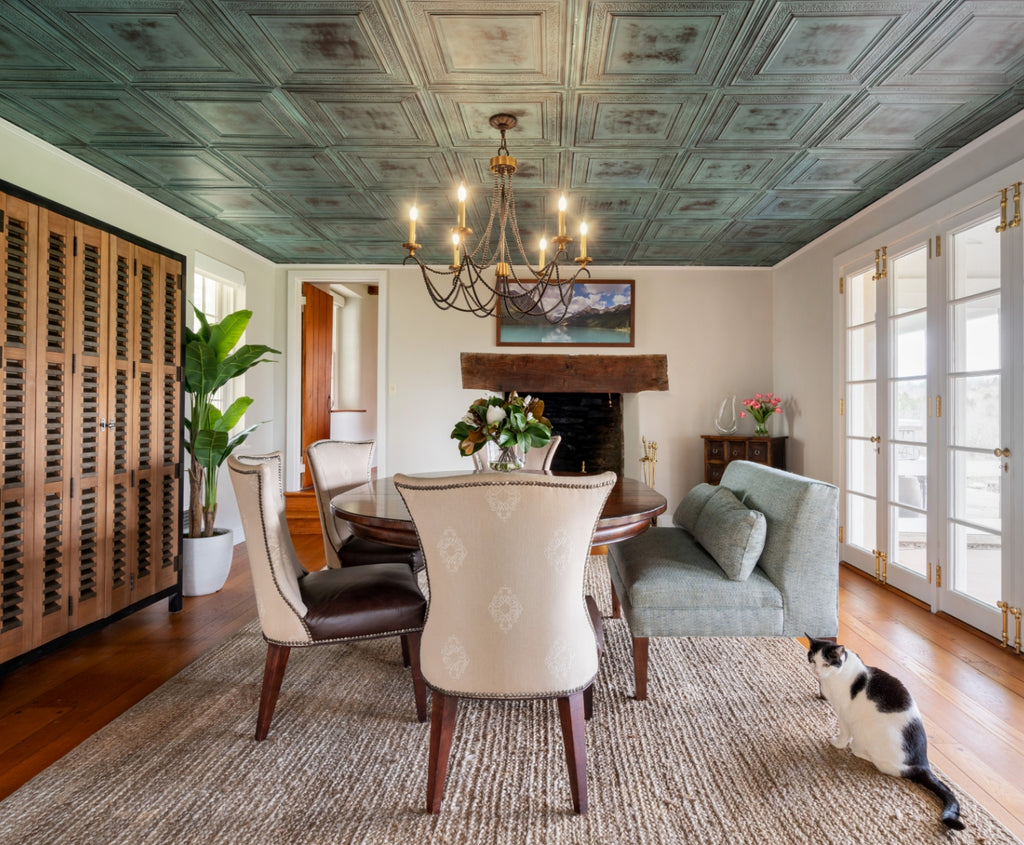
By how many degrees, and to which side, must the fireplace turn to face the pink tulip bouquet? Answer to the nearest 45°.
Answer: approximately 90° to its left

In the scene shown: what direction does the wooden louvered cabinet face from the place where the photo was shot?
facing the viewer and to the right of the viewer

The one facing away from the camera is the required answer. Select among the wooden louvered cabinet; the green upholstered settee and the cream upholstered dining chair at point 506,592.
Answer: the cream upholstered dining chair

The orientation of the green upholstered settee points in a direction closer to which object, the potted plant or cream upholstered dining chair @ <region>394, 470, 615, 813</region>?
the potted plant

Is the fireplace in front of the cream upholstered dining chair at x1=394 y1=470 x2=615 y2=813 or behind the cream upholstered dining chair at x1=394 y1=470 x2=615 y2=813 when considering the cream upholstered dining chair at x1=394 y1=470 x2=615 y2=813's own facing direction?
in front

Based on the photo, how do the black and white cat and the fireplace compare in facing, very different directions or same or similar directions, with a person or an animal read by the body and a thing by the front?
very different directions

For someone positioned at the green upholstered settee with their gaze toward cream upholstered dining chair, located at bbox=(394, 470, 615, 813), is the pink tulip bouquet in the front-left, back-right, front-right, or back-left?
back-right

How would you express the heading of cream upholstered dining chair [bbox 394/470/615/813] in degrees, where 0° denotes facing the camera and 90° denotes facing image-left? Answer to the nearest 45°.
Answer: approximately 180°

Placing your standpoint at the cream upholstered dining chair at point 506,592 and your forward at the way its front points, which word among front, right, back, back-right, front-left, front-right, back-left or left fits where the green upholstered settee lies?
front-right

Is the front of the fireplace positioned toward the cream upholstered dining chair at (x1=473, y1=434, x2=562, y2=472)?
yes

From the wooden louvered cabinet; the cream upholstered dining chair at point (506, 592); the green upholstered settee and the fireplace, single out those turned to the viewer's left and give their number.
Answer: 1

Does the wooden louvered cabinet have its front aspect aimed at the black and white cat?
yes

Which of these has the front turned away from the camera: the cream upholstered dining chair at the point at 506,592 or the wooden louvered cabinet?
the cream upholstered dining chair

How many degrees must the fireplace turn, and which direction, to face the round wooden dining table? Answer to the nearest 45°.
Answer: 0° — it already faces it

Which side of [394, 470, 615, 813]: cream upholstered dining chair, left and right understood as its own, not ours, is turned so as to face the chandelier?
front

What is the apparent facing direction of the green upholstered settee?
to the viewer's left

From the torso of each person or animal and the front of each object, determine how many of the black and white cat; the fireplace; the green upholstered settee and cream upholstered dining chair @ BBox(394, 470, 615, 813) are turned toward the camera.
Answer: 1

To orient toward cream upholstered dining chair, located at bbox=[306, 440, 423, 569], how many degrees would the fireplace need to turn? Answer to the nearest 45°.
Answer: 0° — it already faces it

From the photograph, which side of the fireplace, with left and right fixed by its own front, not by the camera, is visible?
front
